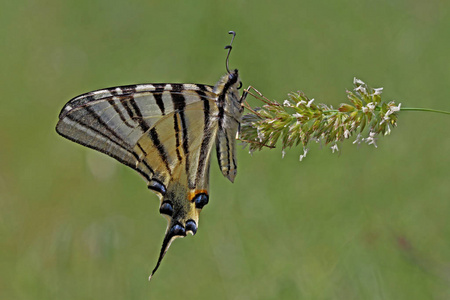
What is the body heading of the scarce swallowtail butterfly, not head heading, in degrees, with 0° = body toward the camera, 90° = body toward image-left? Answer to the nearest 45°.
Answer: approximately 270°
